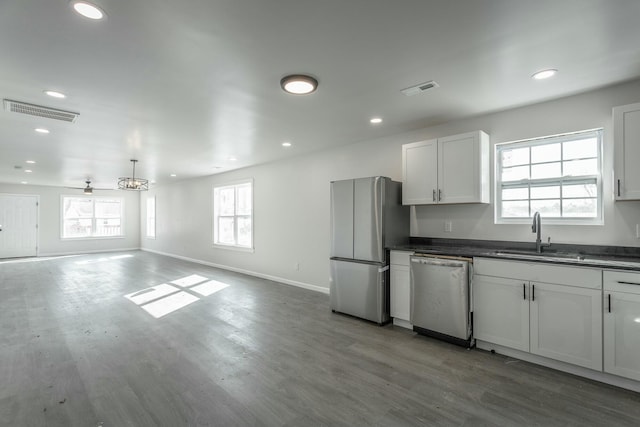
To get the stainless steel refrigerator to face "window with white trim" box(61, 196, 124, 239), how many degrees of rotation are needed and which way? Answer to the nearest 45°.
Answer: approximately 90° to its right

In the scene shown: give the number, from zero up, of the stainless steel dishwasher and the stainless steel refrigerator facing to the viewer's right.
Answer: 0

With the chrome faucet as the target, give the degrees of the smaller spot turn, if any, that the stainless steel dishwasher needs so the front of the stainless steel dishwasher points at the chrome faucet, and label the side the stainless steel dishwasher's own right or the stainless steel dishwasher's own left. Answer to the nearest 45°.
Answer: approximately 135° to the stainless steel dishwasher's own left

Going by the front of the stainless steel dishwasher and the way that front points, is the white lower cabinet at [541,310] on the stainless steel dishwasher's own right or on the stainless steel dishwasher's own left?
on the stainless steel dishwasher's own left

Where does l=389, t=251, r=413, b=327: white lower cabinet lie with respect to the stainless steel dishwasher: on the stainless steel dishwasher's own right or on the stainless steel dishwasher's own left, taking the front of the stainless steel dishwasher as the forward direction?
on the stainless steel dishwasher's own right

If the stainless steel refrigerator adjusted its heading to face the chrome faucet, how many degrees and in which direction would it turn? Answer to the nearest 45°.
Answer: approximately 135° to its left

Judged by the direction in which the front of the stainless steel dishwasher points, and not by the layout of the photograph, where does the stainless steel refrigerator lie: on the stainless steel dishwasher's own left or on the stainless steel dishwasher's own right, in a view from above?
on the stainless steel dishwasher's own right

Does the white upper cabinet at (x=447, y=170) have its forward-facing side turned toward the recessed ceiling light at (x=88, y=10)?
yes

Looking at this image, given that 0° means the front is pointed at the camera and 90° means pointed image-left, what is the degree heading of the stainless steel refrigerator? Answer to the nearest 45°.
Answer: approximately 45°
